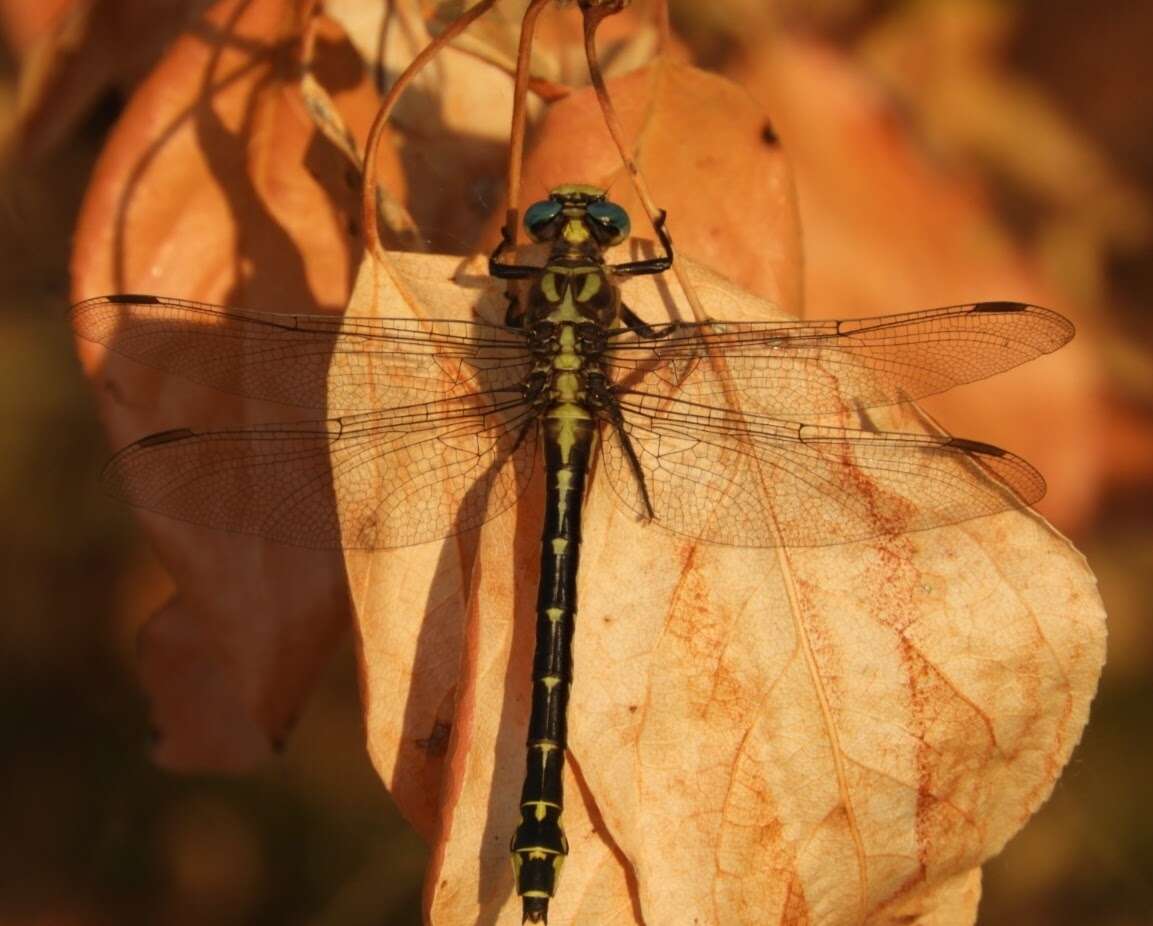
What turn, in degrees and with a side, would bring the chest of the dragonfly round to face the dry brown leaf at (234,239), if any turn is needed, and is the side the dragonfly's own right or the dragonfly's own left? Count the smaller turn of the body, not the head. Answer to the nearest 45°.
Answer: approximately 90° to the dragonfly's own left

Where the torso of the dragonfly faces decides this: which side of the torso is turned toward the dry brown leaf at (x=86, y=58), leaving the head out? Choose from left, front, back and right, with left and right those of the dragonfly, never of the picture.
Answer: left

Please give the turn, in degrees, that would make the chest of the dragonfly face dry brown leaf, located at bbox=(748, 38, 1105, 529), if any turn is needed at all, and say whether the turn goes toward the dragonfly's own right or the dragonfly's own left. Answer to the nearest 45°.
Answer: approximately 45° to the dragonfly's own right

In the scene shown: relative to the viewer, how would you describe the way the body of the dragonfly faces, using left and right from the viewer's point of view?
facing away from the viewer
